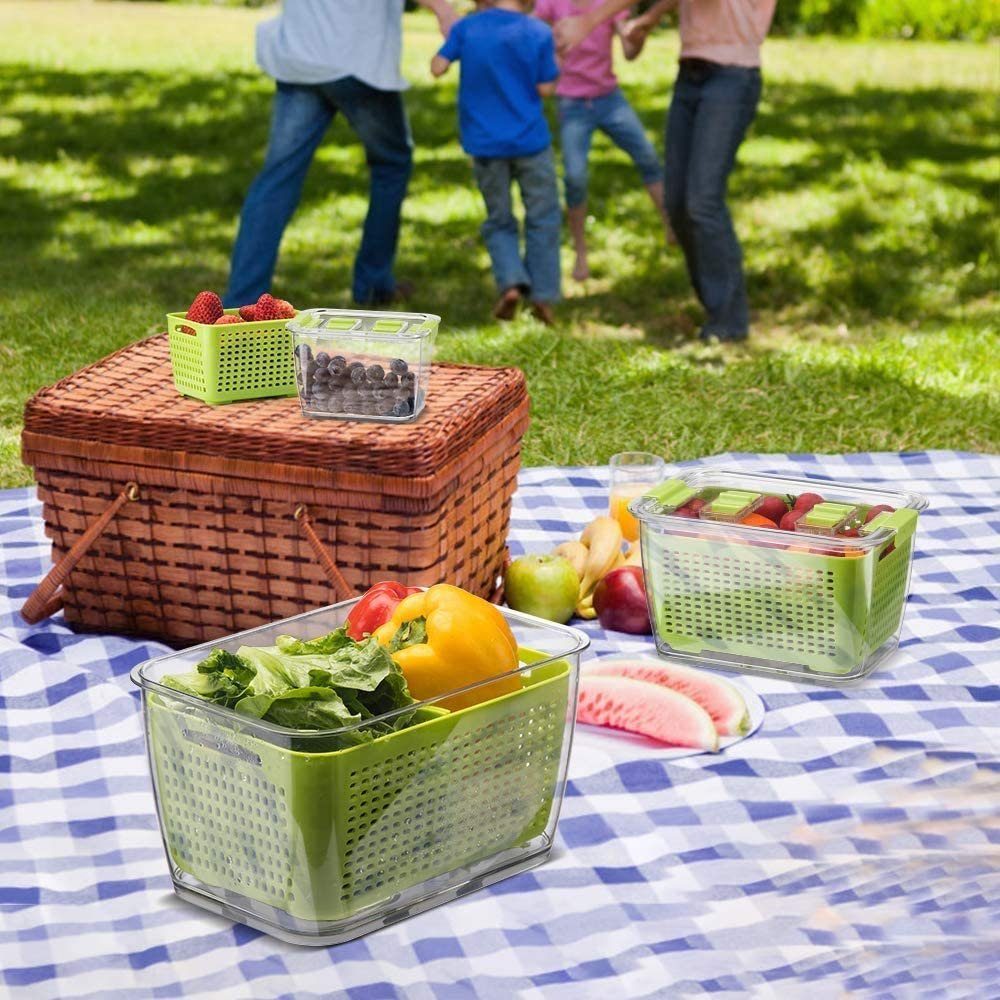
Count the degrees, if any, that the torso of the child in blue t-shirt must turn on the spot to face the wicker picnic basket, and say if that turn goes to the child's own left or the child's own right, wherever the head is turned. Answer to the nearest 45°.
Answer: approximately 180°

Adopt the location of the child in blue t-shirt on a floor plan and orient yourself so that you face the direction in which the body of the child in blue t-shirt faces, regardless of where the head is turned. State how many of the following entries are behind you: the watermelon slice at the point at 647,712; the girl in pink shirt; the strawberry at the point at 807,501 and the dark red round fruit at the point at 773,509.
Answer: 3

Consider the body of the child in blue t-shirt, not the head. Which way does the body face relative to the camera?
away from the camera

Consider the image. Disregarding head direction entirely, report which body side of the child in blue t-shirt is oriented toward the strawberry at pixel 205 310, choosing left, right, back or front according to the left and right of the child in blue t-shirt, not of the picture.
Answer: back

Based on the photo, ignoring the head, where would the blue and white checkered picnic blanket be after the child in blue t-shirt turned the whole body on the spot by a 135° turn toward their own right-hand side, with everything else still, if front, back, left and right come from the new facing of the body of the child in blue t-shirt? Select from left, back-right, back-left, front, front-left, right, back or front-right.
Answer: front-right

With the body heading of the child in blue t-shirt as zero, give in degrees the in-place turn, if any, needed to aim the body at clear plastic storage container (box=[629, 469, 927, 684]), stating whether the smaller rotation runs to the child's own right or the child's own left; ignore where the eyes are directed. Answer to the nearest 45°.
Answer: approximately 180°

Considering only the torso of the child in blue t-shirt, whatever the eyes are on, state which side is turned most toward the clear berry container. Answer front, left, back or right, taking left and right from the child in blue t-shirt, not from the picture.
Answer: back
